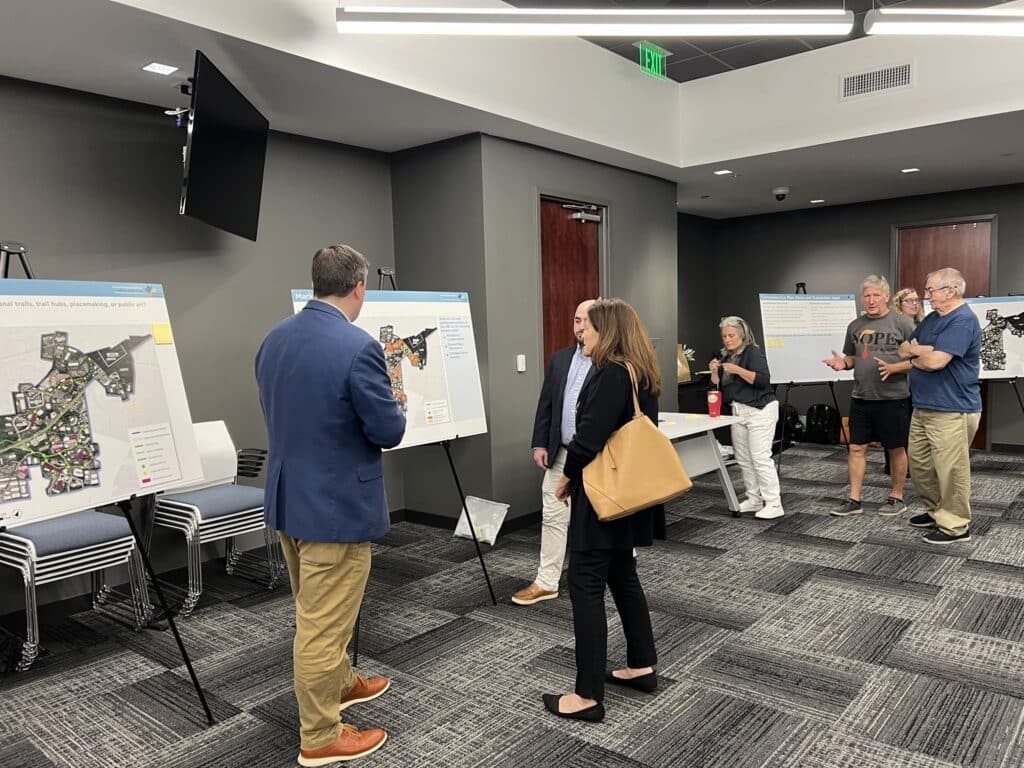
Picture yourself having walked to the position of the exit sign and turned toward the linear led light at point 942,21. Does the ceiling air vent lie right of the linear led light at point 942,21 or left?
left

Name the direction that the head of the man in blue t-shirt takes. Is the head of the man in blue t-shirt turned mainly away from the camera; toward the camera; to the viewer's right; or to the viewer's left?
to the viewer's left

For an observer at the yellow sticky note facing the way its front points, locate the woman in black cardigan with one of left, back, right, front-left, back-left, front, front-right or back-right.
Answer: front-left

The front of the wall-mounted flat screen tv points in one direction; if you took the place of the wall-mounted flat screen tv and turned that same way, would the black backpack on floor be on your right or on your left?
on your left

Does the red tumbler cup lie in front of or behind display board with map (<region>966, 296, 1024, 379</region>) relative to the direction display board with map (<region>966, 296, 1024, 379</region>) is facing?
in front

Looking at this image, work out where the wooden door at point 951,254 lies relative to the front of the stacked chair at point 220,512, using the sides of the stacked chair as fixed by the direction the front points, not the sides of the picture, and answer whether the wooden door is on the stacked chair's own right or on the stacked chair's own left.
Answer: on the stacked chair's own left

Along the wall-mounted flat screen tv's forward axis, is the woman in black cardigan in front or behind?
in front

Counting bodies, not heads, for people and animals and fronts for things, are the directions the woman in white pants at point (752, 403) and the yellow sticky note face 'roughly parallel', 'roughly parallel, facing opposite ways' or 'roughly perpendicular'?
roughly perpendicular

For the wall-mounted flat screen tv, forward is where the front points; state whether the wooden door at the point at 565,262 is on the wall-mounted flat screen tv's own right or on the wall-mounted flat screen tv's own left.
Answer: on the wall-mounted flat screen tv's own left

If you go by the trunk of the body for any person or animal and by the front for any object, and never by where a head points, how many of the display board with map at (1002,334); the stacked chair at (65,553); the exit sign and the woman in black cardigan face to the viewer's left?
1

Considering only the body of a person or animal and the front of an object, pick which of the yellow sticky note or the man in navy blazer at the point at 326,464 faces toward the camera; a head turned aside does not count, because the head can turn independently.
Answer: the yellow sticky note

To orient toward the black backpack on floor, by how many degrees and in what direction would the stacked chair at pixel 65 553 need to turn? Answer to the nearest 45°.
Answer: approximately 45° to its left

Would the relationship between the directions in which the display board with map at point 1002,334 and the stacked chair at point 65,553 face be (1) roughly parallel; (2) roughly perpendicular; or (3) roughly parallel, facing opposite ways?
roughly perpendicular

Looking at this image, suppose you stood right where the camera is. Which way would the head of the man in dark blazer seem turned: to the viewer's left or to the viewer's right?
to the viewer's left

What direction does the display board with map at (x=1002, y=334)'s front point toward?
toward the camera

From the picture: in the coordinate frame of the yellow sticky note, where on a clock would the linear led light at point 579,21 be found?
The linear led light is roughly at 9 o'clock from the yellow sticky note.
